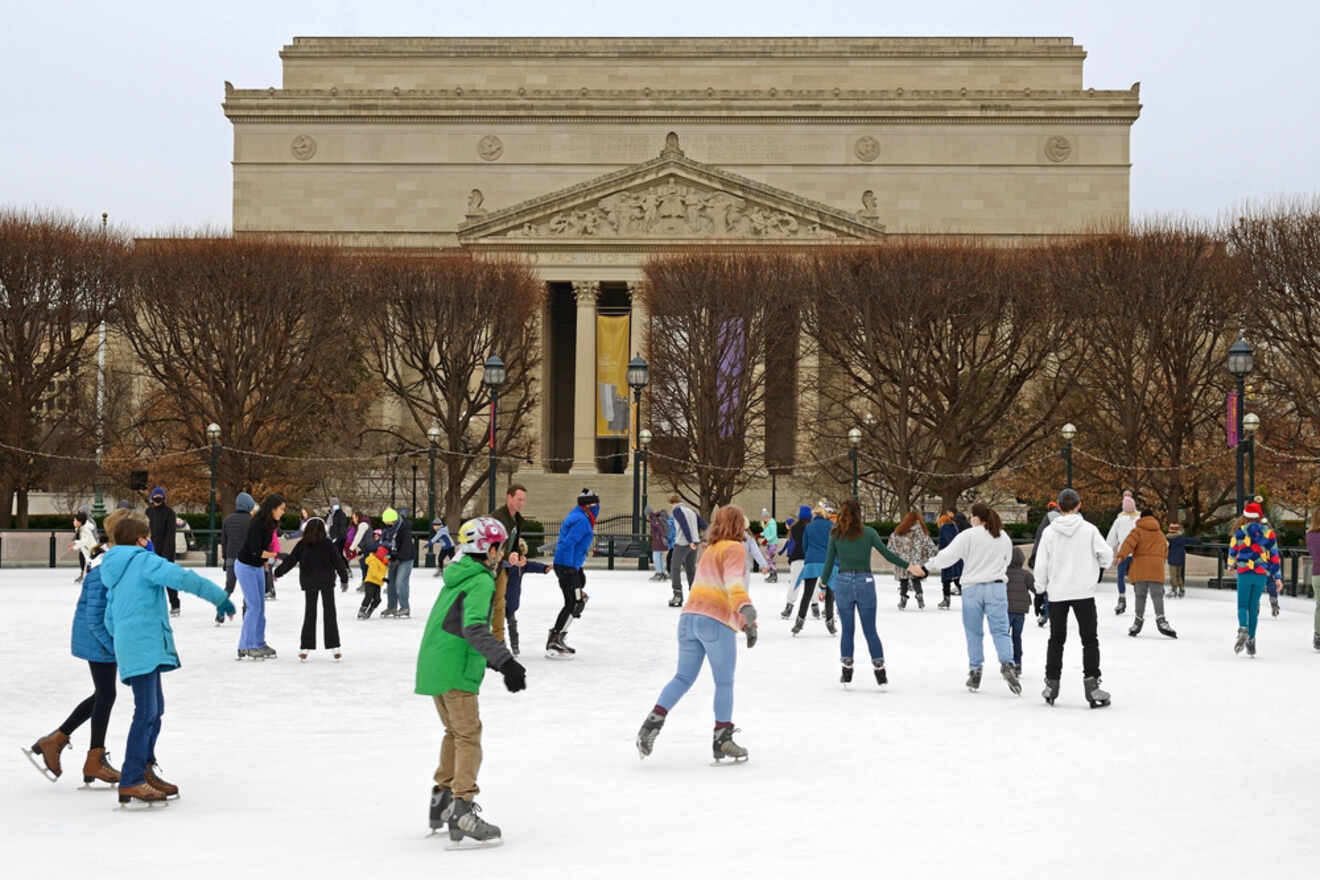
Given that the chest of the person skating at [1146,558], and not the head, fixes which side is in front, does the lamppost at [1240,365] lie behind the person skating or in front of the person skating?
in front

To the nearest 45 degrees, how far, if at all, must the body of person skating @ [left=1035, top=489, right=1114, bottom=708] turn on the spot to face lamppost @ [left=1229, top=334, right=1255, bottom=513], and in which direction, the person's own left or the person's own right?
0° — they already face it

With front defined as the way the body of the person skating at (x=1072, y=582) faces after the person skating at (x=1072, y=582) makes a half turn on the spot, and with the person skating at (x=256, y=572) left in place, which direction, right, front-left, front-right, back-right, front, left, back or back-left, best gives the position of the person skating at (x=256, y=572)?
right

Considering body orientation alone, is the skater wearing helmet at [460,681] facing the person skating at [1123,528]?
no

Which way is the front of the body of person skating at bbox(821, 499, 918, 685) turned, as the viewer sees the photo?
away from the camera

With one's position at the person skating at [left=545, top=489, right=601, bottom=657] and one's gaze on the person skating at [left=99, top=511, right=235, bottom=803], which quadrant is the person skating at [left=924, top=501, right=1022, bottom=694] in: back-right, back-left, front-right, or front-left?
front-left

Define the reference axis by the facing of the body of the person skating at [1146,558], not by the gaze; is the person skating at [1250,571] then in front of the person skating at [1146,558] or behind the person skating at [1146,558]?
behind

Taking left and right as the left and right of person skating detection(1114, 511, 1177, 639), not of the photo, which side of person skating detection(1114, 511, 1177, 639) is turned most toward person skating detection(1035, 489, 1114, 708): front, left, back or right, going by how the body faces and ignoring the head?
back

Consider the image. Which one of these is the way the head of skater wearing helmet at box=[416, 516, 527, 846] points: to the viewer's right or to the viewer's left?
to the viewer's right

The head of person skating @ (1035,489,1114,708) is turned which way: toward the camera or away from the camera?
away from the camera

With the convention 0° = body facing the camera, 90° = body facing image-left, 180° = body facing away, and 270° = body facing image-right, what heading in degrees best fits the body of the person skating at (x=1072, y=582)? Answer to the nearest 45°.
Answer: approximately 180°

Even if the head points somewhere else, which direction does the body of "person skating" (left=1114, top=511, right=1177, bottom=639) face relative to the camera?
away from the camera
